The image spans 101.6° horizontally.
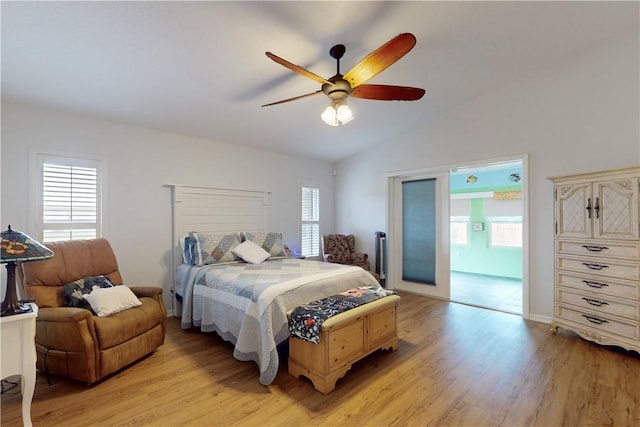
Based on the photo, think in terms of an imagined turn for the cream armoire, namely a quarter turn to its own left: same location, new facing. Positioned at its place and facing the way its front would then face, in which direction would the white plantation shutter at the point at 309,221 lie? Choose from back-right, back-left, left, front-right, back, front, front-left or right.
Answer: back-right

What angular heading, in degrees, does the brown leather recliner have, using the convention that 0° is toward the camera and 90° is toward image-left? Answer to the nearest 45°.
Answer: approximately 315°

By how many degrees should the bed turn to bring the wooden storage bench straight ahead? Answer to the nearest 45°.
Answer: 0° — it already faces it

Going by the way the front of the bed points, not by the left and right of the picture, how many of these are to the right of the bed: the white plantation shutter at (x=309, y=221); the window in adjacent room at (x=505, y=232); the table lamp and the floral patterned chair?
1

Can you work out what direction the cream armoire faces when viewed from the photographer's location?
facing the viewer and to the left of the viewer

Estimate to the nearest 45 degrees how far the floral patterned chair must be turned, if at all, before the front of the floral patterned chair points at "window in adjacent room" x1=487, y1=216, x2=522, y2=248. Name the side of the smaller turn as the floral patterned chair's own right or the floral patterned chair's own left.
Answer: approximately 90° to the floral patterned chair's own left

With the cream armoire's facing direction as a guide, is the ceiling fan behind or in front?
in front

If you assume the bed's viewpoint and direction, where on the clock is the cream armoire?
The cream armoire is roughly at 11 o'clock from the bed.

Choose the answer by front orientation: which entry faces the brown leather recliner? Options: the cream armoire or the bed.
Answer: the cream armoire

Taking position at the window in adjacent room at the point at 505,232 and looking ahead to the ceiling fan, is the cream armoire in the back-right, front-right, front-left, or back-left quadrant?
front-left

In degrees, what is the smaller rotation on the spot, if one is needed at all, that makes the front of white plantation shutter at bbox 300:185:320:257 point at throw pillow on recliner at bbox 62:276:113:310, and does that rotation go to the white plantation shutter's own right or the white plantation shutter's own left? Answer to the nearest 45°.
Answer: approximately 90° to the white plantation shutter's own right

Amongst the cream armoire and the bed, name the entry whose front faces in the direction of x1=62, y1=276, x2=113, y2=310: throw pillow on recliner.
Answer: the cream armoire

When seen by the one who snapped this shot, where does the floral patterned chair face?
facing the viewer and to the right of the viewer

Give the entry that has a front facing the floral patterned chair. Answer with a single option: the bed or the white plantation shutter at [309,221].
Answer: the white plantation shutter

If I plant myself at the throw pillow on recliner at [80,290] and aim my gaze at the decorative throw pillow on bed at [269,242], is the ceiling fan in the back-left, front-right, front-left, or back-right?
front-right

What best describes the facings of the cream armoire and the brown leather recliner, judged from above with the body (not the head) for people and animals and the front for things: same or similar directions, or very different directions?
very different directions
